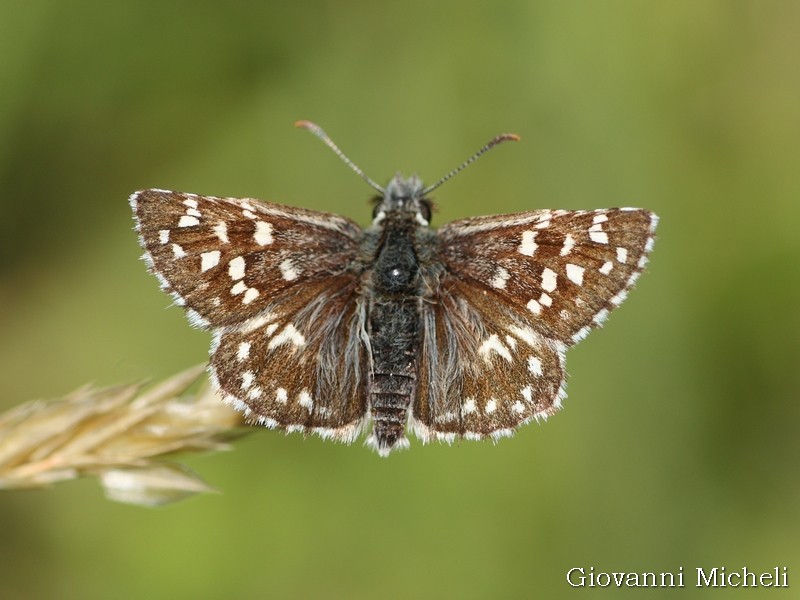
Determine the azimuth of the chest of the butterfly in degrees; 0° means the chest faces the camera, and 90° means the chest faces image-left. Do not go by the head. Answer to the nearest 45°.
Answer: approximately 180°
